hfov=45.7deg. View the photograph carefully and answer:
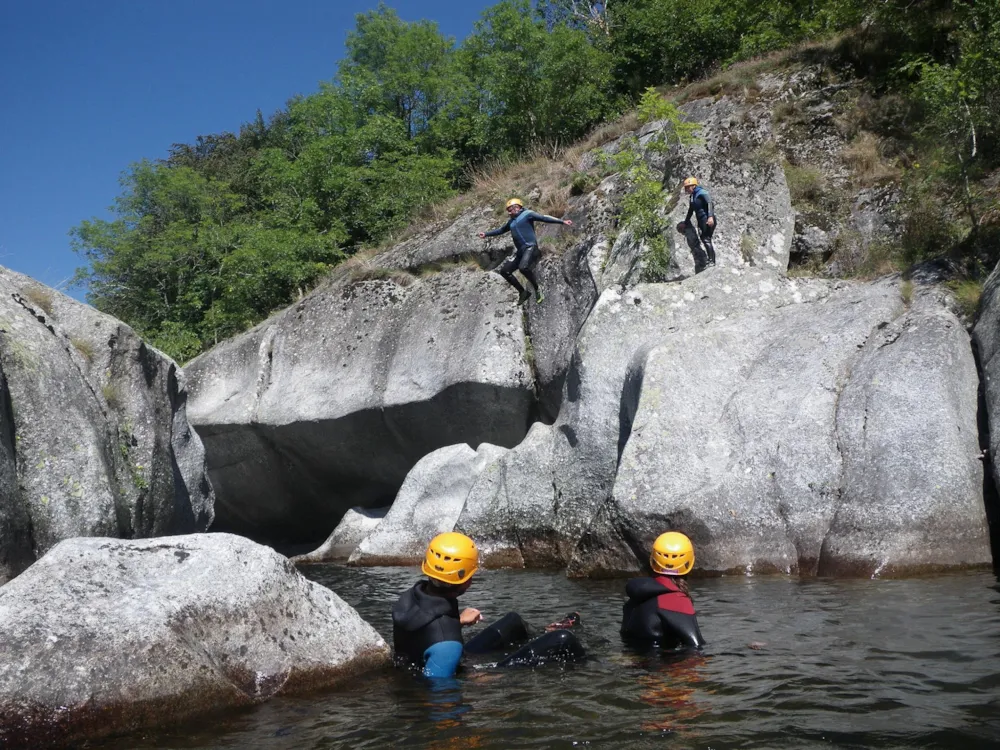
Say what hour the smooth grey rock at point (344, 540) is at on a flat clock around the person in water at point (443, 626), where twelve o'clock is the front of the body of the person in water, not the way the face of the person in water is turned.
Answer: The smooth grey rock is roughly at 10 o'clock from the person in water.

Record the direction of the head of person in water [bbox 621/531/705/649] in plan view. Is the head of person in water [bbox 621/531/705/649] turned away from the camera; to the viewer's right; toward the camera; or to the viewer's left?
away from the camera

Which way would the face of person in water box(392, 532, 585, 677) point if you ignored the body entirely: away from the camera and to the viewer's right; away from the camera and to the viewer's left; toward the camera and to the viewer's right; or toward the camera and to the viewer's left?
away from the camera and to the viewer's right

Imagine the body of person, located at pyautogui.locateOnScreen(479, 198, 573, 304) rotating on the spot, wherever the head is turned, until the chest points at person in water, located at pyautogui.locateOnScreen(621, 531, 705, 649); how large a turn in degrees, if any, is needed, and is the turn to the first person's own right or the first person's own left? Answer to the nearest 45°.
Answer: approximately 45° to the first person's own left

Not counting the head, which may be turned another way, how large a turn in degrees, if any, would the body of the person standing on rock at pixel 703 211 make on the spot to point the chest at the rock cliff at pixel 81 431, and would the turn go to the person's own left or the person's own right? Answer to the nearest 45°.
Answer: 0° — they already face it

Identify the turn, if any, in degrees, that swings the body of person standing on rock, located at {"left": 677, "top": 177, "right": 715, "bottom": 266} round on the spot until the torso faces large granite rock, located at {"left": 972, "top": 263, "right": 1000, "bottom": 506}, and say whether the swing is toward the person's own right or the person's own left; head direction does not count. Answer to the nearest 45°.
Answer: approximately 90° to the person's own left

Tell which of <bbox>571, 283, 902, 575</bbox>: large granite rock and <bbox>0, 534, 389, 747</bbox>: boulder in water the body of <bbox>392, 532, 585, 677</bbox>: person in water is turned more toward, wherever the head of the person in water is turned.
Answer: the large granite rock

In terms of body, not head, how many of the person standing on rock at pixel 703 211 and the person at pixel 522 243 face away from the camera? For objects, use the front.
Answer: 0

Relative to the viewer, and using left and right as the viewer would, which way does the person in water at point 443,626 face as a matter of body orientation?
facing away from the viewer and to the right of the viewer
